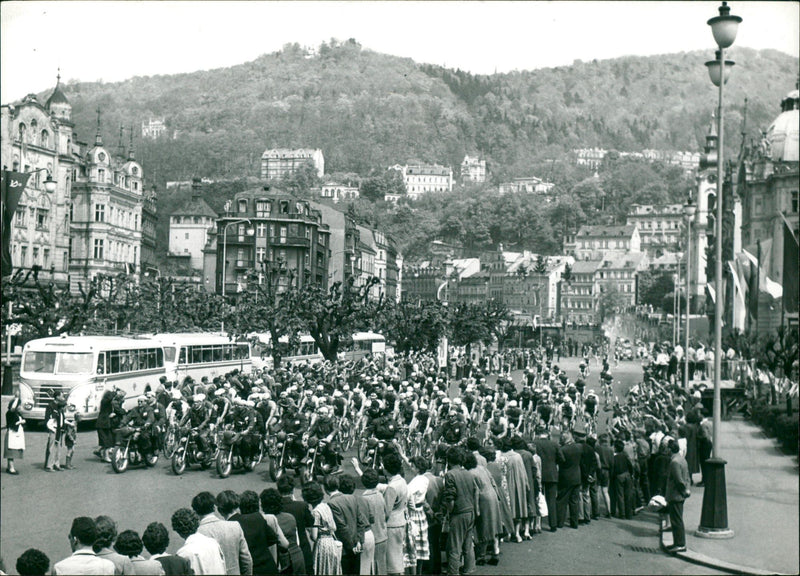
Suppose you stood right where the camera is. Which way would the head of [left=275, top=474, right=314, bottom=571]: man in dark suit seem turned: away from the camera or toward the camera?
away from the camera

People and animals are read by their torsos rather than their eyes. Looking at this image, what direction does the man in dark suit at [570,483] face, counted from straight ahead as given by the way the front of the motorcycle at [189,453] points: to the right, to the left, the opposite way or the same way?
to the right

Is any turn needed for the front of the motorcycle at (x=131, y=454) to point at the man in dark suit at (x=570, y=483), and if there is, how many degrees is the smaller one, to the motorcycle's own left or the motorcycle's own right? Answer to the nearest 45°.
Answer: approximately 90° to the motorcycle's own left

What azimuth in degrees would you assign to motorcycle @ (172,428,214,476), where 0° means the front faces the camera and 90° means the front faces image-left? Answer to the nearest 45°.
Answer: approximately 45°

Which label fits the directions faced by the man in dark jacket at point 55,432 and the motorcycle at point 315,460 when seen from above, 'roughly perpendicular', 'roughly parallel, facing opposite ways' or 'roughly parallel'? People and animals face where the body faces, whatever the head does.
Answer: roughly perpendicular

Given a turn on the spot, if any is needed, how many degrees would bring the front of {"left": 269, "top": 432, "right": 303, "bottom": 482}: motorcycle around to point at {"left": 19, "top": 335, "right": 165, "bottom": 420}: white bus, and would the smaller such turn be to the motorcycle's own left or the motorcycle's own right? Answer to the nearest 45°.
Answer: approximately 90° to the motorcycle's own right

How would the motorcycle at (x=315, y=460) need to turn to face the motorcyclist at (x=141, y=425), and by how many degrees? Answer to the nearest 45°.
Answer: approximately 90° to its right

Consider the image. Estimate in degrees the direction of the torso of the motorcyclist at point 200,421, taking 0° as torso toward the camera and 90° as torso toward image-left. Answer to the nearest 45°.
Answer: approximately 45°

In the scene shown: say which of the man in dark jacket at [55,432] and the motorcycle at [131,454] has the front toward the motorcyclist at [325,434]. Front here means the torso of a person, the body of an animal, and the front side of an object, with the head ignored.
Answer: the man in dark jacket

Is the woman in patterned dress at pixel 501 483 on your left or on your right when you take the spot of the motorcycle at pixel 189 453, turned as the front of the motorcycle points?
on your left

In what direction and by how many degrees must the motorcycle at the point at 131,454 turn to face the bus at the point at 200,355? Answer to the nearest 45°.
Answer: approximately 135° to its right

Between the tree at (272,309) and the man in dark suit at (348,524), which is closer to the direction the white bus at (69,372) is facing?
the man in dark suit

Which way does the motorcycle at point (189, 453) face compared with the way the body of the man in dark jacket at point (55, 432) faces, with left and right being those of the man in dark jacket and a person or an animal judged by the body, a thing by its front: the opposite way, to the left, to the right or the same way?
to the right

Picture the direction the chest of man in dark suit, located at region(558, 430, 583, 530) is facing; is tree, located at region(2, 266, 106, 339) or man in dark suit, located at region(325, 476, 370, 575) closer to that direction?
the tree
